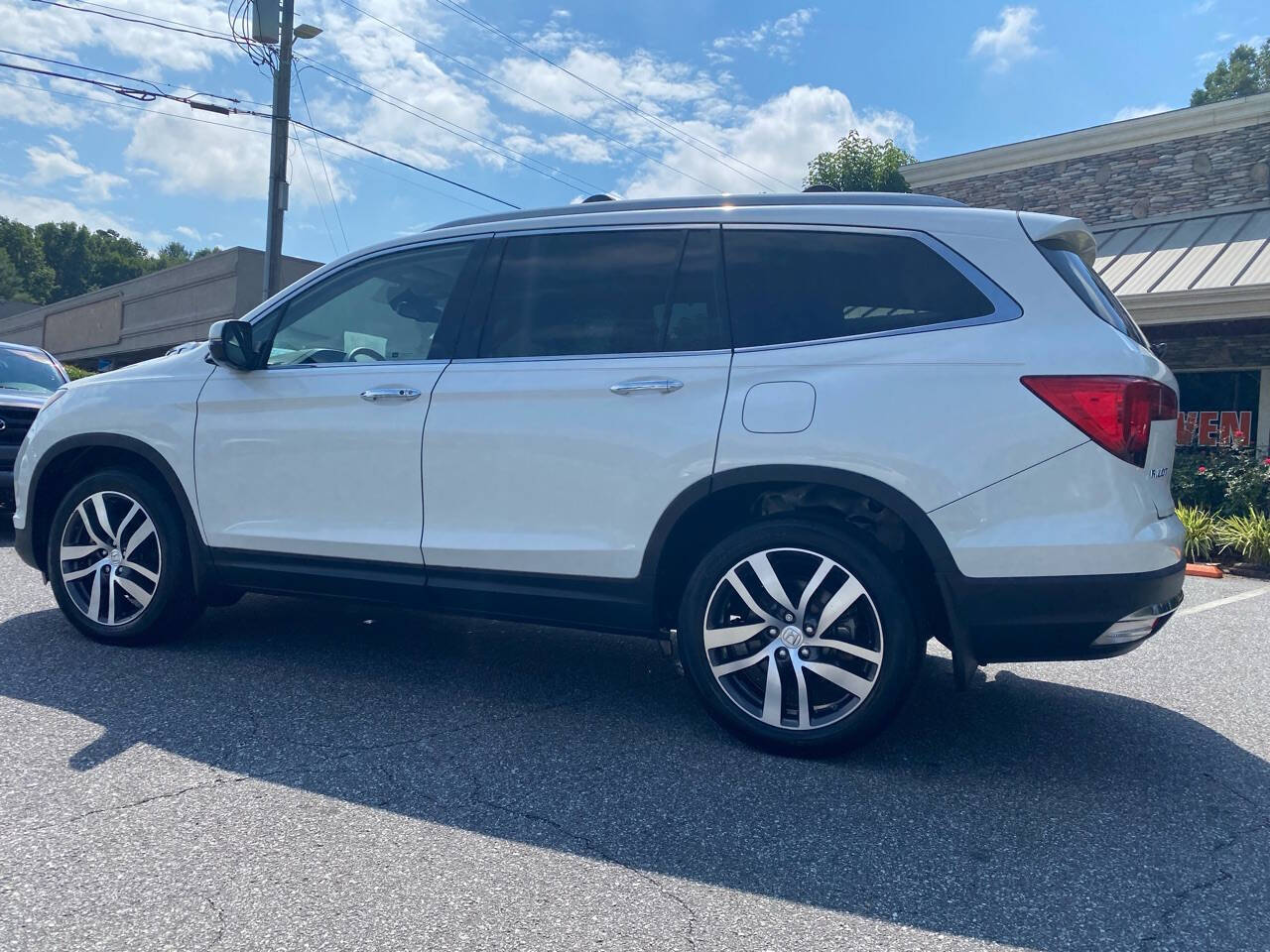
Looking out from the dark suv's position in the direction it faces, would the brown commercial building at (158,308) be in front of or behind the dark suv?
behind

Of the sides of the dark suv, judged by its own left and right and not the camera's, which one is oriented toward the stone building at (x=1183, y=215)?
left

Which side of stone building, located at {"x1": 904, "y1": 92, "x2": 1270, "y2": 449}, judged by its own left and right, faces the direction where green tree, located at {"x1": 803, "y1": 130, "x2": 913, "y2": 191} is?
right

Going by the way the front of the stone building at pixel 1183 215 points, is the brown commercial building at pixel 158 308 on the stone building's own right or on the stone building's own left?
on the stone building's own right

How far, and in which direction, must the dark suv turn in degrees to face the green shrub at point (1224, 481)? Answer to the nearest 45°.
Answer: approximately 90° to its left

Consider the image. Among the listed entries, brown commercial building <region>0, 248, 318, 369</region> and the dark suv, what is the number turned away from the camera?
0

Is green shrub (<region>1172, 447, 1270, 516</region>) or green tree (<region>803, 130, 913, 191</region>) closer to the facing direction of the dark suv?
the green shrub

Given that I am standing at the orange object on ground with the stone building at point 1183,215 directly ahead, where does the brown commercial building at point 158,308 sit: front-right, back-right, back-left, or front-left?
front-left

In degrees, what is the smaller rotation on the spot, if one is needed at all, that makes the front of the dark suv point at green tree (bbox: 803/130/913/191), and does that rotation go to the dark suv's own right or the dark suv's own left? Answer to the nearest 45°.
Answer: approximately 90° to the dark suv's own left

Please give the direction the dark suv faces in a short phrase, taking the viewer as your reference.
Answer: facing the viewer

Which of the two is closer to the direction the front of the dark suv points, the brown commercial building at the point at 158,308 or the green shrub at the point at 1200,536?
the green shrub

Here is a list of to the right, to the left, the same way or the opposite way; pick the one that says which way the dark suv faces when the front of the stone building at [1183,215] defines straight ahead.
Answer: to the left

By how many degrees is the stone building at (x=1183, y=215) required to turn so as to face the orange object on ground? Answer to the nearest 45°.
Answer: approximately 45° to its left

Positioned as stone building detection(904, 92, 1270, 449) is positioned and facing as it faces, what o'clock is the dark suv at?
The dark suv is roughly at 12 o'clock from the stone building.
